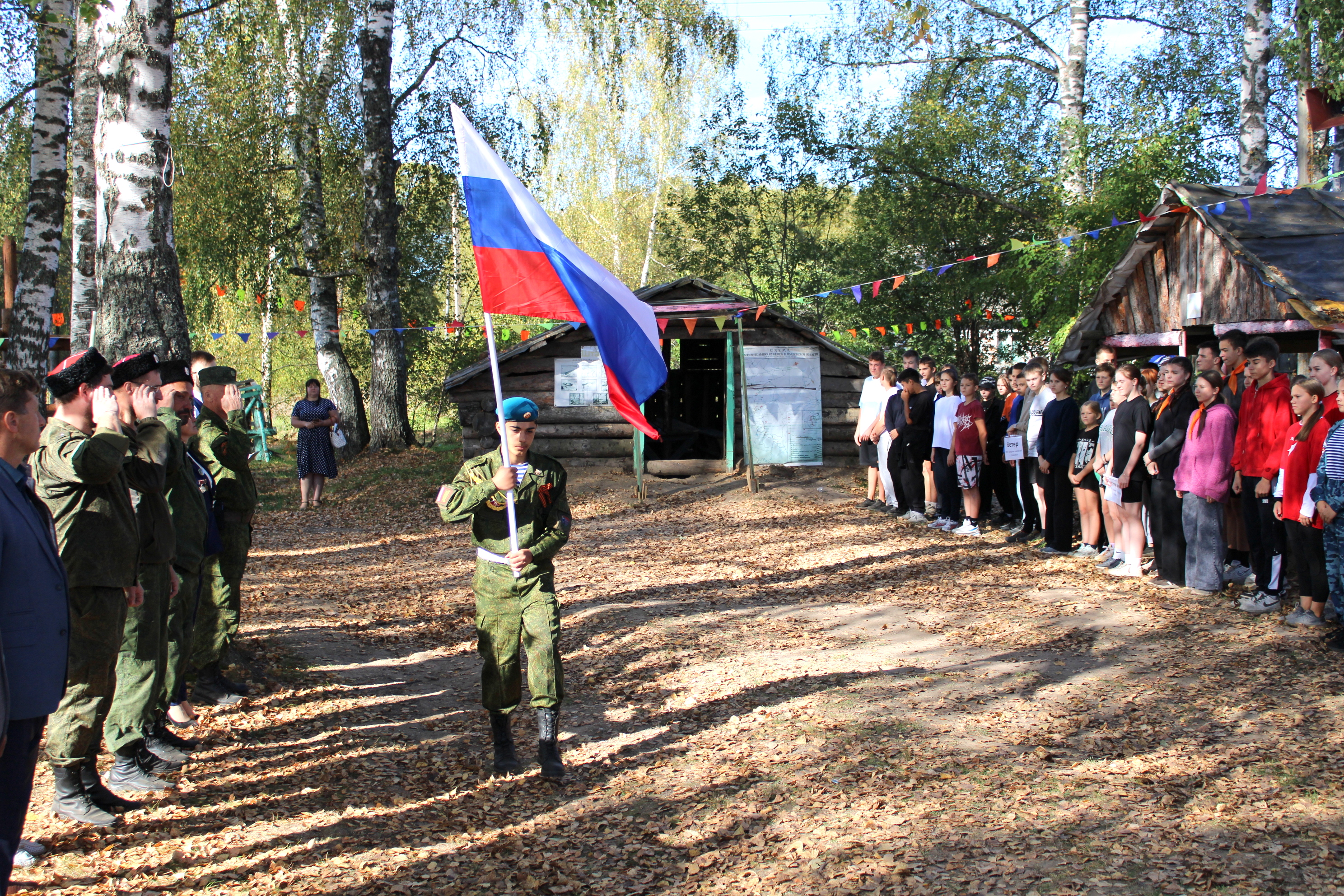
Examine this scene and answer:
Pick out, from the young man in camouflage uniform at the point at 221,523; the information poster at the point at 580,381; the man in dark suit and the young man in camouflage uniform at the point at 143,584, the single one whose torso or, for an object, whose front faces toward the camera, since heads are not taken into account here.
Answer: the information poster

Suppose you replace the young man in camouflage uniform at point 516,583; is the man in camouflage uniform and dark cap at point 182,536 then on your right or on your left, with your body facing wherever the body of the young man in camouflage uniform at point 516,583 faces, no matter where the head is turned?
on your right

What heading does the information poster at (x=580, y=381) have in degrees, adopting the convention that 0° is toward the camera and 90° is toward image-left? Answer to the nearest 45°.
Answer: approximately 0°

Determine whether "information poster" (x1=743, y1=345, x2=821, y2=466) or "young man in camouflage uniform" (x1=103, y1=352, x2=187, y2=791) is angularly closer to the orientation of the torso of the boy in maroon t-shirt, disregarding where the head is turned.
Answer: the young man in camouflage uniform

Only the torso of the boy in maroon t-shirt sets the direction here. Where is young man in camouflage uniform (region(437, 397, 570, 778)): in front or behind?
in front

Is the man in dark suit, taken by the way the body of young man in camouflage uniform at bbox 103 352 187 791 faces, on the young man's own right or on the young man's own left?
on the young man's own right

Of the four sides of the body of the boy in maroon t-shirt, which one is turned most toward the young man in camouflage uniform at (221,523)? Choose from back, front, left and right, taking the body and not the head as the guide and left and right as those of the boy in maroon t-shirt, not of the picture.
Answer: front

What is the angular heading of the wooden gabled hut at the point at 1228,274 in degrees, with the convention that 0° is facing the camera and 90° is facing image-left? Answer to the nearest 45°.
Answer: approximately 45°

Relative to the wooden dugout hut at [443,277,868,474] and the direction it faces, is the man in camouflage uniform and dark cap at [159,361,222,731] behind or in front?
in front

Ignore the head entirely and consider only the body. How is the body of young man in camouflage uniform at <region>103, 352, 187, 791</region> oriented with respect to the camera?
to the viewer's right
